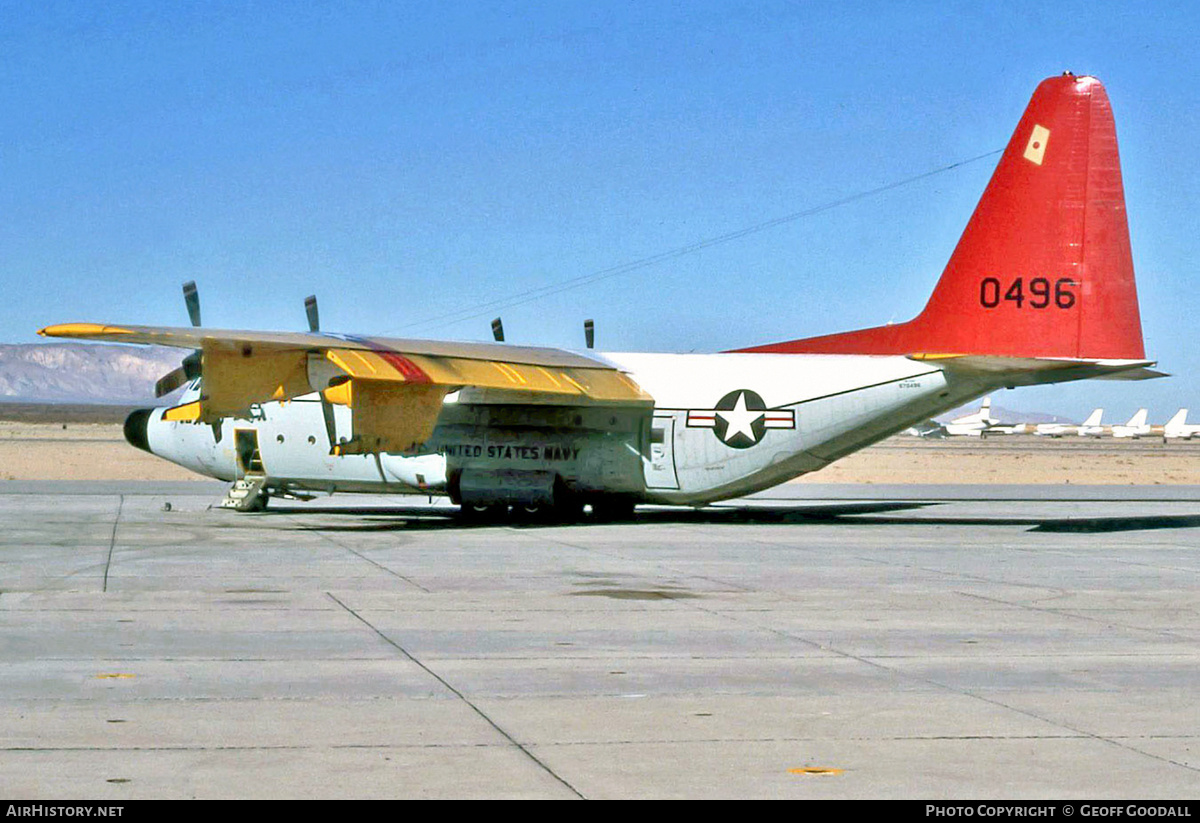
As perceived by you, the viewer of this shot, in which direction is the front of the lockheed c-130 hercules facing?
facing away from the viewer and to the left of the viewer
